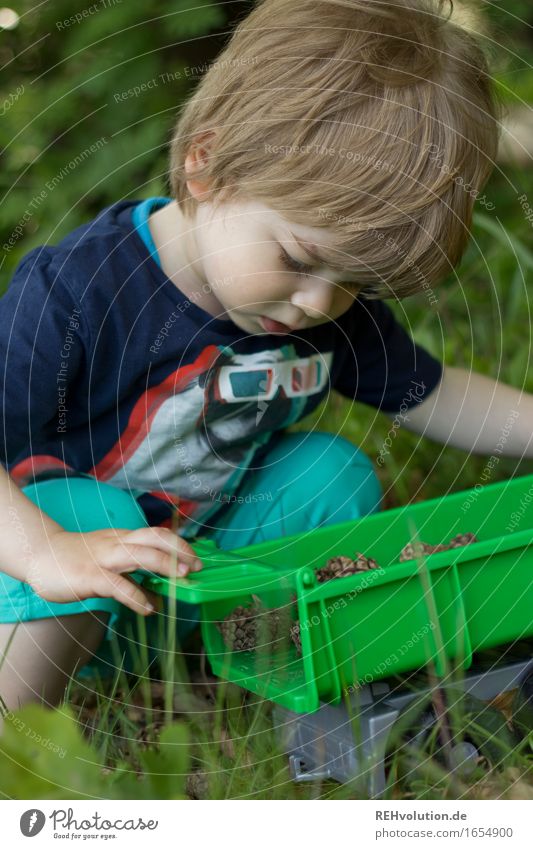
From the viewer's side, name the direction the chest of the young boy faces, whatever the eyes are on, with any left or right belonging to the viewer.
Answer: facing the viewer and to the right of the viewer

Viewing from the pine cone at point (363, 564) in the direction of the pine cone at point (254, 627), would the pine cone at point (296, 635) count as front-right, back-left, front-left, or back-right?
front-left

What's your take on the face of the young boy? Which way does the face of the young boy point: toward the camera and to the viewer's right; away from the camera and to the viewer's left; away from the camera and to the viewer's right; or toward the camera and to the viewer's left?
toward the camera and to the viewer's right
